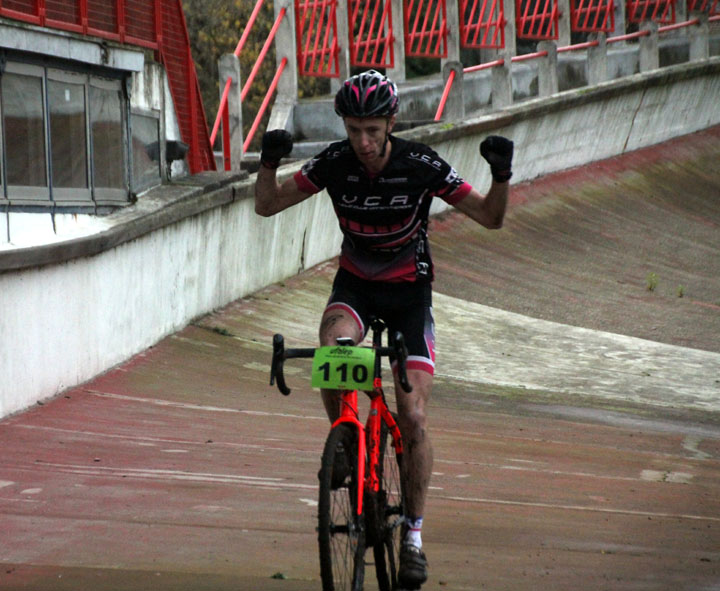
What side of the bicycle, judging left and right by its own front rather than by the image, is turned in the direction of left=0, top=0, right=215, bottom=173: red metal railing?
back

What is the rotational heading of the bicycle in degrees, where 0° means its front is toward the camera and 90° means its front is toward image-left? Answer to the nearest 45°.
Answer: approximately 0°
